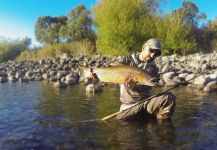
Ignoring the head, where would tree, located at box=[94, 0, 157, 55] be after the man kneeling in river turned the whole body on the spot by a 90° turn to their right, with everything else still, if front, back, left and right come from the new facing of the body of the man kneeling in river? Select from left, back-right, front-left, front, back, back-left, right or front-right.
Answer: back-right

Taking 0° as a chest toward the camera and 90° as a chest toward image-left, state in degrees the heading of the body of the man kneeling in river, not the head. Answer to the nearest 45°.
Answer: approximately 315°
